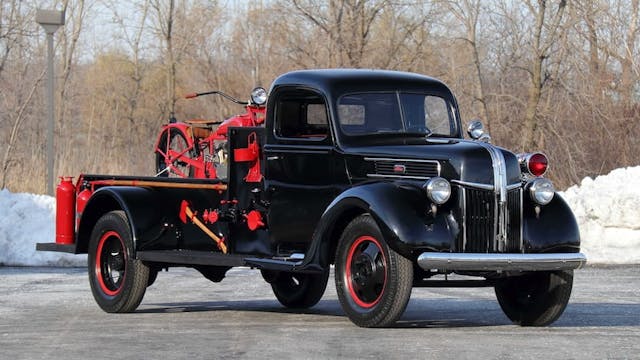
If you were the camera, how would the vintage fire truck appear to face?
facing the viewer and to the right of the viewer

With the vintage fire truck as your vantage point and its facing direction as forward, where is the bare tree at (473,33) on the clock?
The bare tree is roughly at 8 o'clock from the vintage fire truck.

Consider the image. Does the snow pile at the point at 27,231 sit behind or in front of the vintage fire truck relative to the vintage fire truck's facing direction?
behind
